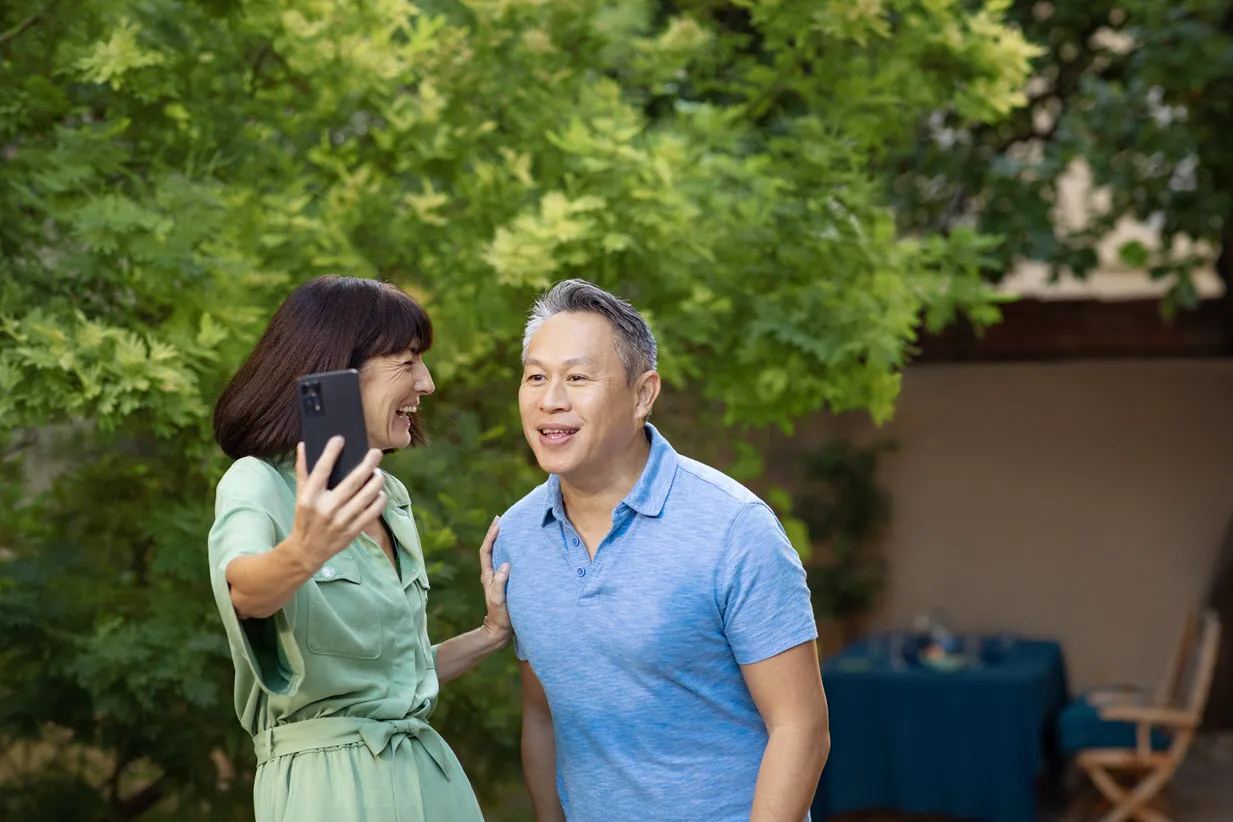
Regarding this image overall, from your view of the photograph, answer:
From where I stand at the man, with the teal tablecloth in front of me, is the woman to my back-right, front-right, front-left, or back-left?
back-left

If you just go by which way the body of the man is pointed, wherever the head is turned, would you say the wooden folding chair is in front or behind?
behind

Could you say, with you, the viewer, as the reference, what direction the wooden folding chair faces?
facing to the left of the viewer

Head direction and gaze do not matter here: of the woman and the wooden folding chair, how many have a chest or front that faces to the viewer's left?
1

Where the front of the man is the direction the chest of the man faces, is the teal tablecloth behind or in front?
behind

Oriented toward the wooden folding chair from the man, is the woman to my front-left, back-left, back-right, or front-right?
back-left

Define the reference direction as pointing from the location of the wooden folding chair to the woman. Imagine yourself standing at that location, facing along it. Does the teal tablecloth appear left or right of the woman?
right

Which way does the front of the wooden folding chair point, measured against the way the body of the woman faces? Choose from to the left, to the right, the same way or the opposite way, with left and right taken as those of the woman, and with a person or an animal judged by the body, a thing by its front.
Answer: the opposite way

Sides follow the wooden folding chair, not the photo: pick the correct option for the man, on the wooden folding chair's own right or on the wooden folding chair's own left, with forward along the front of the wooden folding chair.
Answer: on the wooden folding chair's own left

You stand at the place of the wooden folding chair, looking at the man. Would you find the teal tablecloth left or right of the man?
right

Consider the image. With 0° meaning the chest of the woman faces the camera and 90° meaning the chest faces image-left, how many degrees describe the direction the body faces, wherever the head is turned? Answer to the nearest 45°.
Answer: approximately 315°

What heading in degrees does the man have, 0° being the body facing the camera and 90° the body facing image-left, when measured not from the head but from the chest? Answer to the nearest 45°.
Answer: approximately 45°

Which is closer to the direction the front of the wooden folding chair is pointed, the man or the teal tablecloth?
the teal tablecloth
